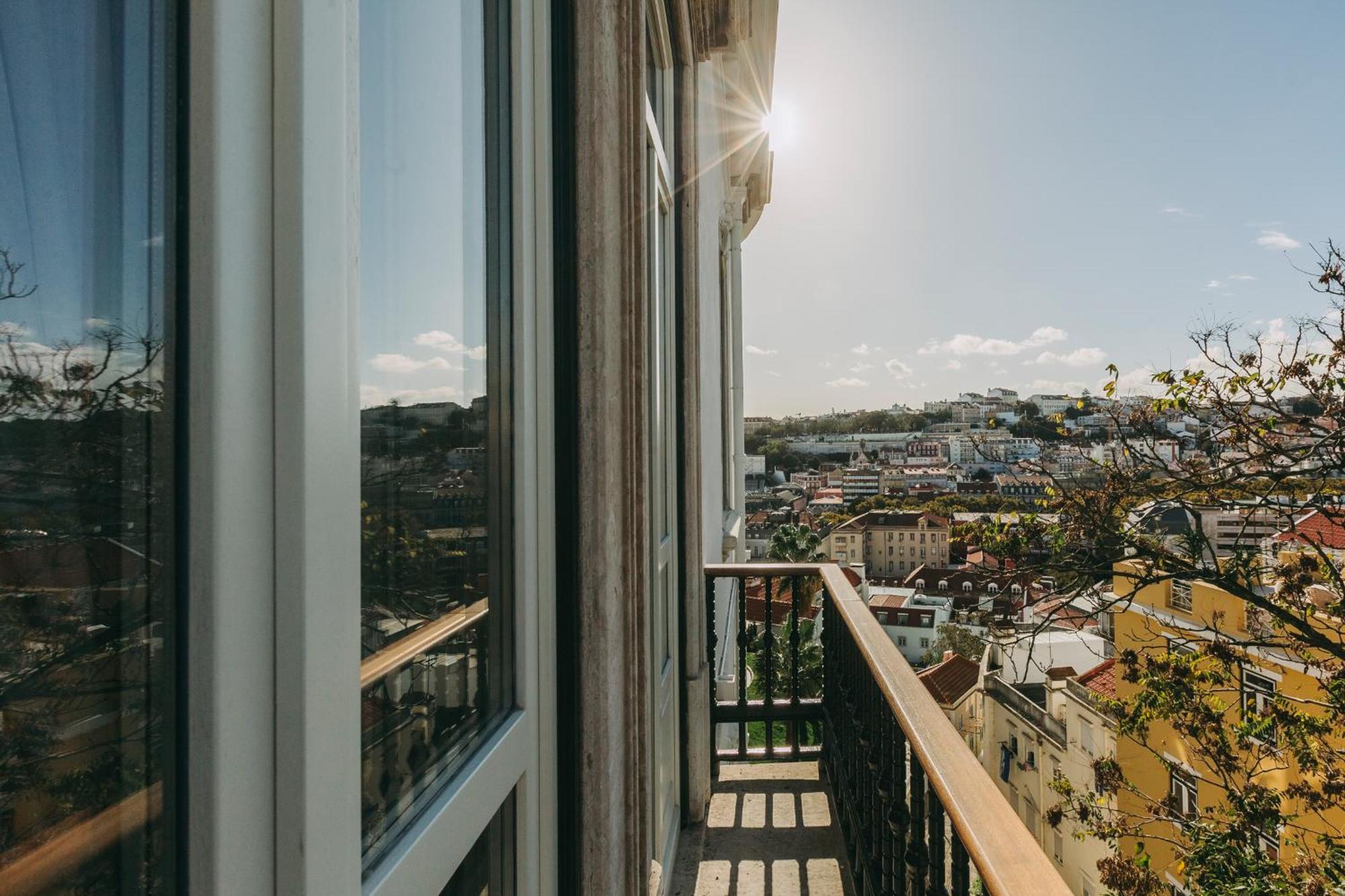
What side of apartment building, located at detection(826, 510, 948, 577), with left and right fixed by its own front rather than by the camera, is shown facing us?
front

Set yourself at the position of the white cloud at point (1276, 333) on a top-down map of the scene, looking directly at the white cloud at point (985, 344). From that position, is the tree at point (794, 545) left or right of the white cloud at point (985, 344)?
left

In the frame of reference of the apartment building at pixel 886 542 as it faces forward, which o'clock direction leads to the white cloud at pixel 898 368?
The white cloud is roughly at 6 o'clock from the apartment building.

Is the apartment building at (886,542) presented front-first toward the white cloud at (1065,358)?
no

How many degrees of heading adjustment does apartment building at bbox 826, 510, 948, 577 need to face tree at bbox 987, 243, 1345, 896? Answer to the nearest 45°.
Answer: approximately 45° to its left

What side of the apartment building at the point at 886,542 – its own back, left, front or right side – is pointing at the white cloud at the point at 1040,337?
back
